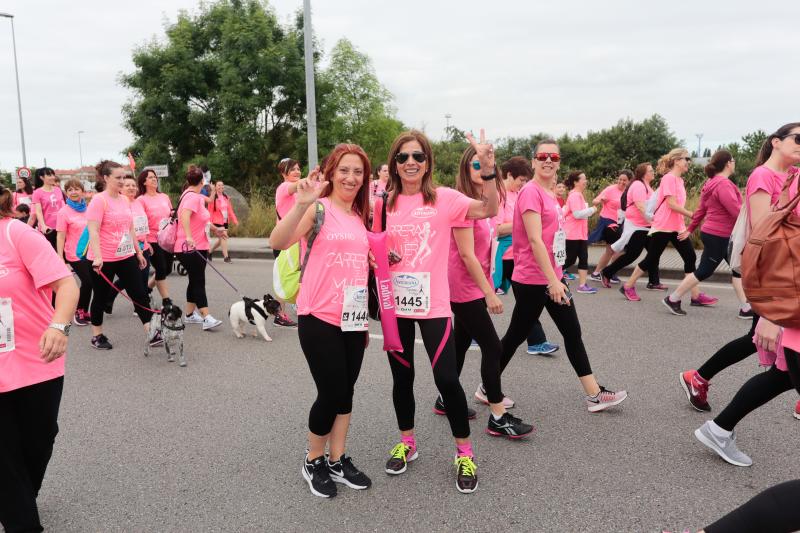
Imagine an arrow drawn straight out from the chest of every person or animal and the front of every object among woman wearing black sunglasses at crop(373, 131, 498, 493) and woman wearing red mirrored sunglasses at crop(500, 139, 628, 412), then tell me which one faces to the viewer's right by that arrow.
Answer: woman wearing red mirrored sunglasses at crop(500, 139, 628, 412)

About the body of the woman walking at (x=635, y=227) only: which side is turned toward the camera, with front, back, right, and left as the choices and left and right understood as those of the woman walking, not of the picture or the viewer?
right

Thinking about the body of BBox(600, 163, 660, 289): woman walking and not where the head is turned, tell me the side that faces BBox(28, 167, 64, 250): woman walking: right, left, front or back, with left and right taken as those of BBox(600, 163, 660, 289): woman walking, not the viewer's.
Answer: back

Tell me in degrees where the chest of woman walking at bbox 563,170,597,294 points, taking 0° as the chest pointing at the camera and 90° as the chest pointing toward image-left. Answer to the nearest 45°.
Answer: approximately 270°

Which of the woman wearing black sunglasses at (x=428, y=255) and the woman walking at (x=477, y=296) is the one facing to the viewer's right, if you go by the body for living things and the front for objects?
the woman walking

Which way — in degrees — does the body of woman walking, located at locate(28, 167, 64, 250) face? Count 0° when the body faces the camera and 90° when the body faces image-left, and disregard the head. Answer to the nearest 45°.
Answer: approximately 315°
